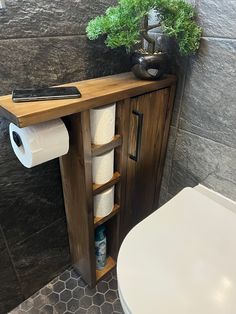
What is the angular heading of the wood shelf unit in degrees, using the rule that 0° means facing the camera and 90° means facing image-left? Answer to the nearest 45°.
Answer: approximately 315°
